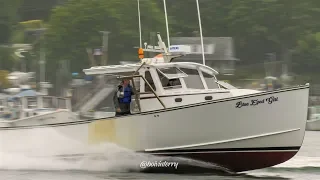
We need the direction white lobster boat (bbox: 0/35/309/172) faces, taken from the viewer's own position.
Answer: facing to the right of the viewer

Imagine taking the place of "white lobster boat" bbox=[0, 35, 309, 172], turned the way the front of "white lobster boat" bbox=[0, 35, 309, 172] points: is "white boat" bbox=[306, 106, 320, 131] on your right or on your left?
on your left
